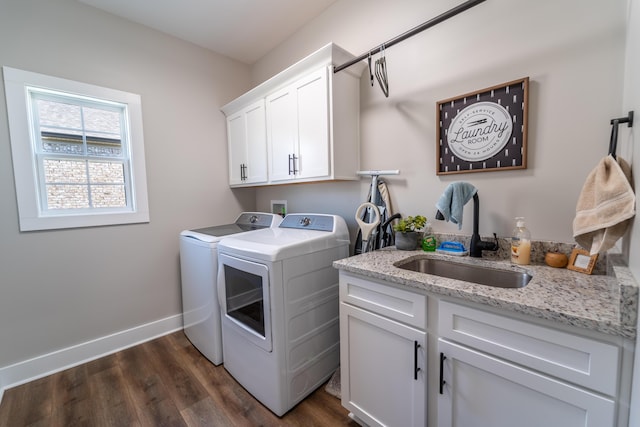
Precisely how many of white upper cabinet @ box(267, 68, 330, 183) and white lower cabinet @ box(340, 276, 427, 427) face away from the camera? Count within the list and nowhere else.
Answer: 0

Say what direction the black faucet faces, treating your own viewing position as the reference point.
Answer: facing the viewer and to the left of the viewer

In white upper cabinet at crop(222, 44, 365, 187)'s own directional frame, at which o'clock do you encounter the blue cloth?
The blue cloth is roughly at 9 o'clock from the white upper cabinet.

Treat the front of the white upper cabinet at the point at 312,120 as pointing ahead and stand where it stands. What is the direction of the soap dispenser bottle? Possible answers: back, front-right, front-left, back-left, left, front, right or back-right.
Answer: left

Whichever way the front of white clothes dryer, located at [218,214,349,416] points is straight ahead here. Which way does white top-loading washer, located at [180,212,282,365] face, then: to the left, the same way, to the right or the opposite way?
the same way

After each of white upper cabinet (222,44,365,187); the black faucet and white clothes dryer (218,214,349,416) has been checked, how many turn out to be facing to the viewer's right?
0

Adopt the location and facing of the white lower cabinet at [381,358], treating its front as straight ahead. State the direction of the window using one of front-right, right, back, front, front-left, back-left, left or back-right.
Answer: front-right

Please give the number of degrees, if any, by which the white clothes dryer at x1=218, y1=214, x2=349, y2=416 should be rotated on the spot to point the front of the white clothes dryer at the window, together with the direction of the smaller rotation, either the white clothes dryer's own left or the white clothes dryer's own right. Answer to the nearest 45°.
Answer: approximately 90° to the white clothes dryer's own right

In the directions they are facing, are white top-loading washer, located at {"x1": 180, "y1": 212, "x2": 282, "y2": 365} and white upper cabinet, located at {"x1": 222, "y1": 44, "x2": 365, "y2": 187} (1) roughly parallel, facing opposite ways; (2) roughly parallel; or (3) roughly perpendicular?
roughly parallel

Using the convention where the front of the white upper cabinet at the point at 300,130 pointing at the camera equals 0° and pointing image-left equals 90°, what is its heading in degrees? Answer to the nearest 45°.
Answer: approximately 45°

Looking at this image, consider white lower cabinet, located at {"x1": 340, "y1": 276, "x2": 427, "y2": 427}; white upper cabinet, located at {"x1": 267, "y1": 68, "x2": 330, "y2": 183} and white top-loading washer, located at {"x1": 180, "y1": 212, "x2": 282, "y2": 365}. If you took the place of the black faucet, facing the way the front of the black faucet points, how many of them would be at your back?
0

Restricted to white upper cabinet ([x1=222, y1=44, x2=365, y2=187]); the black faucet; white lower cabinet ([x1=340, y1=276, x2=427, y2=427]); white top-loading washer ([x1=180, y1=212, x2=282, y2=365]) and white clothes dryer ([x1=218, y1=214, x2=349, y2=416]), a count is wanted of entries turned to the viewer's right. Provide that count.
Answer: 0

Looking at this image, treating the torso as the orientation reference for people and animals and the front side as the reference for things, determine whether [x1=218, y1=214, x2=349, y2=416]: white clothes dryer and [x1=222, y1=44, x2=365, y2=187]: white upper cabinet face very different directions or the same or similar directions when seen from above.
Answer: same or similar directions

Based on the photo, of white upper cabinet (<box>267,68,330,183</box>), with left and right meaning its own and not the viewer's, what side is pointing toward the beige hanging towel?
left

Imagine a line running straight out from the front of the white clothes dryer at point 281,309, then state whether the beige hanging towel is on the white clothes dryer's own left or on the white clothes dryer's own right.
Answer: on the white clothes dryer's own left

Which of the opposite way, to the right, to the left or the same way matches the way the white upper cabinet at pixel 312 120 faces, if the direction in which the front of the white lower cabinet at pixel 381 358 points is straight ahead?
the same way
